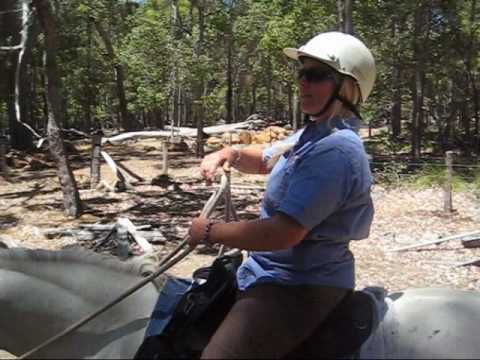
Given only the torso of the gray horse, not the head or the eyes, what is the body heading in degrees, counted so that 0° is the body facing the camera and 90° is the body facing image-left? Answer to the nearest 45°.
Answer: approximately 90°

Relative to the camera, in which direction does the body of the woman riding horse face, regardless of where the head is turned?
to the viewer's left

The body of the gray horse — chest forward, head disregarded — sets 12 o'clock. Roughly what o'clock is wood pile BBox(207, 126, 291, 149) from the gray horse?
The wood pile is roughly at 3 o'clock from the gray horse.

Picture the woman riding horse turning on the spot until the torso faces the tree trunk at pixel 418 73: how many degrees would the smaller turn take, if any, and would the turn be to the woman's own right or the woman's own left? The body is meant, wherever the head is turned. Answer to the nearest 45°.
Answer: approximately 90° to the woman's own right

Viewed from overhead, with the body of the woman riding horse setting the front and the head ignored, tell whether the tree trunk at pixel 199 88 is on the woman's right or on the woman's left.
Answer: on the woman's right

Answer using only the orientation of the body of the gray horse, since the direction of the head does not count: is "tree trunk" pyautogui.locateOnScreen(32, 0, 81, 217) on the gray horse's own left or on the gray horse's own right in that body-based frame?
on the gray horse's own right

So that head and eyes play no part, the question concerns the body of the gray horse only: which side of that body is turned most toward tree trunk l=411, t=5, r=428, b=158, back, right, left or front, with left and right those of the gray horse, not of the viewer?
right

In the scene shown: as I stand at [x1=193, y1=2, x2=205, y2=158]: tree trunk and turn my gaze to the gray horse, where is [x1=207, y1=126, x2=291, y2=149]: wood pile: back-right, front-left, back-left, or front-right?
back-left

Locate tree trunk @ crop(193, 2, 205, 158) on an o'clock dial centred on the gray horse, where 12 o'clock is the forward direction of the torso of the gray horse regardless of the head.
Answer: The tree trunk is roughly at 3 o'clock from the gray horse.

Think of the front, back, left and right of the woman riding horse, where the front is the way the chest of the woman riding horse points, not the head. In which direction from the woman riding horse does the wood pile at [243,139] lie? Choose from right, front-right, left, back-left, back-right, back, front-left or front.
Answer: right

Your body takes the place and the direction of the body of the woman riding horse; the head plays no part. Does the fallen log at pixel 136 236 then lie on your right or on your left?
on your right
